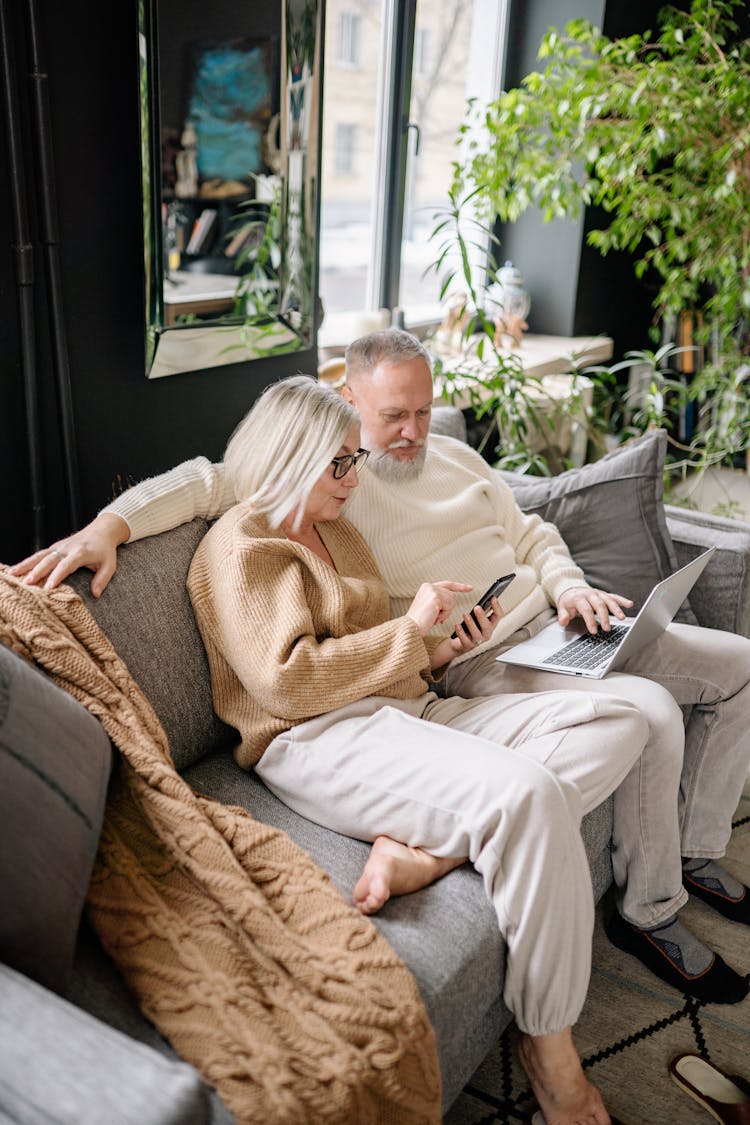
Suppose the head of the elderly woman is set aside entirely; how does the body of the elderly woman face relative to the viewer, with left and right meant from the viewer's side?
facing to the right of the viewer

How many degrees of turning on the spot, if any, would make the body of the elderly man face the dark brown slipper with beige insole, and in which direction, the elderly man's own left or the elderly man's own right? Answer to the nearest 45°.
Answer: approximately 45° to the elderly man's own right

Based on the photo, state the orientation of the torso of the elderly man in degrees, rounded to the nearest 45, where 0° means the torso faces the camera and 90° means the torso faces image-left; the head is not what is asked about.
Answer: approximately 315°

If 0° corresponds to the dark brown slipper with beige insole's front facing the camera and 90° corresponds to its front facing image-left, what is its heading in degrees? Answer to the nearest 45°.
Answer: approximately 315°

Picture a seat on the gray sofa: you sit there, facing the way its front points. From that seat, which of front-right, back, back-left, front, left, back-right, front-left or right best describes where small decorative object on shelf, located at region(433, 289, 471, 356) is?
back-left

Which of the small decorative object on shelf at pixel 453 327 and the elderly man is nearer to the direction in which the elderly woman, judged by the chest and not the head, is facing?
the elderly man
